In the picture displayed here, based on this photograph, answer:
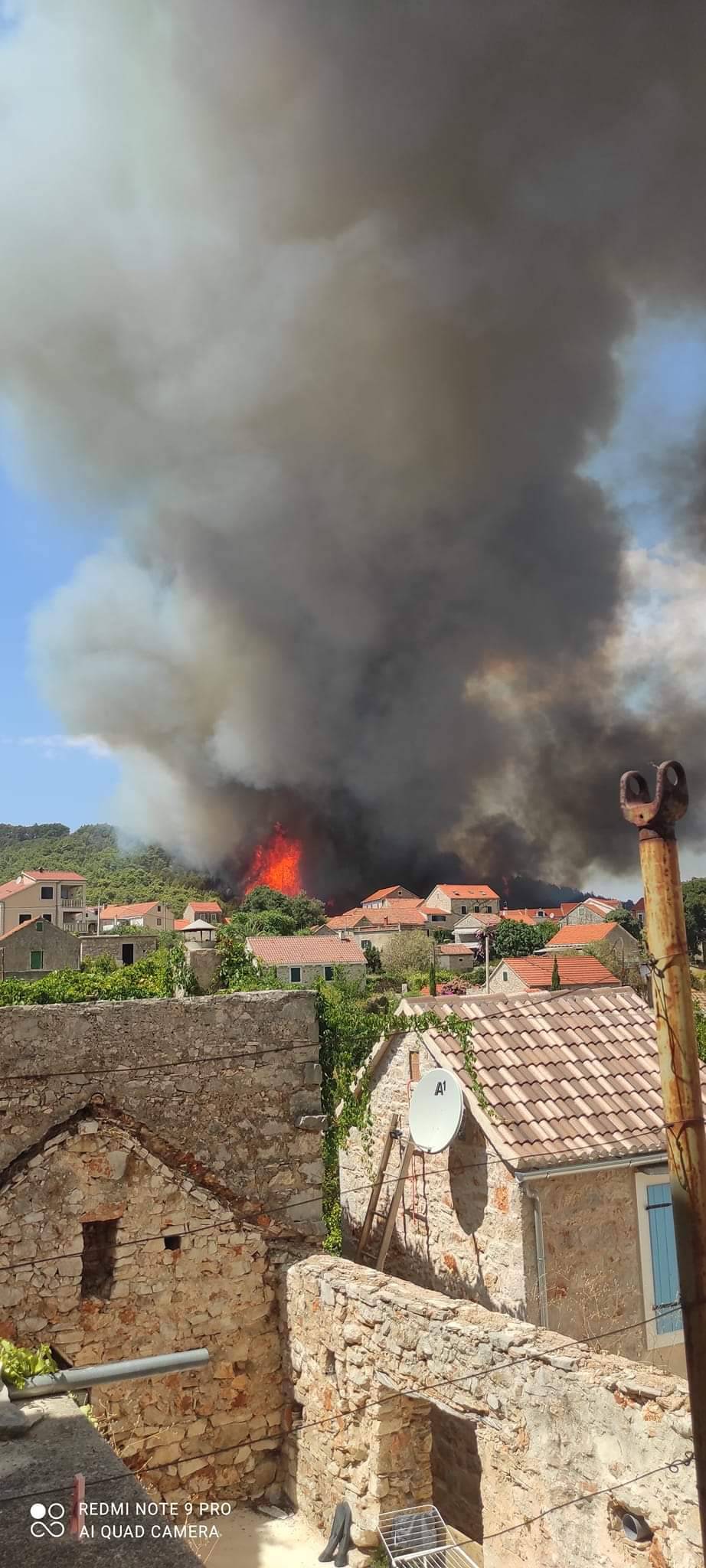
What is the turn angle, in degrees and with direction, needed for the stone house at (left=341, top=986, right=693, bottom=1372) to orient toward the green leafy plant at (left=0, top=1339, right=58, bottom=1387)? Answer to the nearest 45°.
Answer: approximately 90° to its right

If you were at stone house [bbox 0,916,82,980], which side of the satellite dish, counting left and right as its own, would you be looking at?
right

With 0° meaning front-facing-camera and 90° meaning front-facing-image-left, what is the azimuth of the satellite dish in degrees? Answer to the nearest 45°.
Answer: approximately 45°
